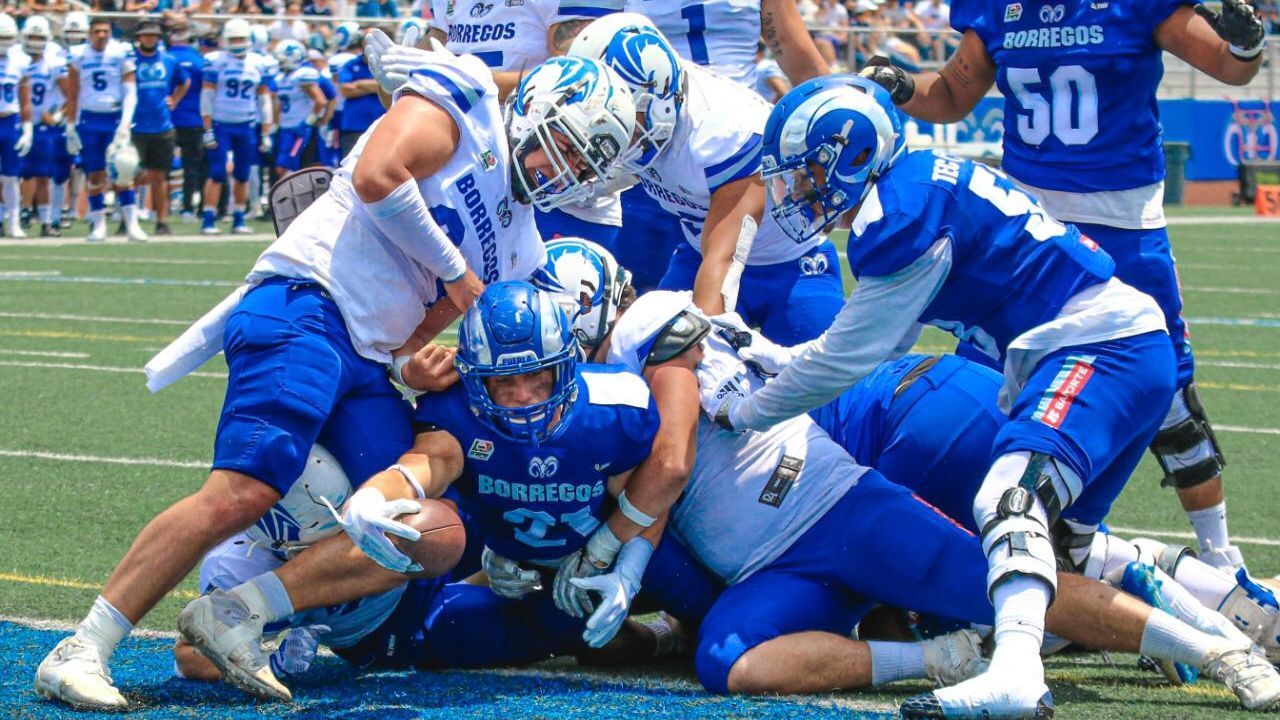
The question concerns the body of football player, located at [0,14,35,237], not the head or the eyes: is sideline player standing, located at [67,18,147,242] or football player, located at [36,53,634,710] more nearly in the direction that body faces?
the football player

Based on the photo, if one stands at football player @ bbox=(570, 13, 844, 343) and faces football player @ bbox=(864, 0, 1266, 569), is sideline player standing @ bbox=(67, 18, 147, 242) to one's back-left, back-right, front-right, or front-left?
back-left

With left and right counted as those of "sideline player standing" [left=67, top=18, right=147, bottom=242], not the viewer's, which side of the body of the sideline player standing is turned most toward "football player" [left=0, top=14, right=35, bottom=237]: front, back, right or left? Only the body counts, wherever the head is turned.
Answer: right

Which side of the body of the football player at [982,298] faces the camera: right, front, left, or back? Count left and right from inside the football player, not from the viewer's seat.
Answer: left

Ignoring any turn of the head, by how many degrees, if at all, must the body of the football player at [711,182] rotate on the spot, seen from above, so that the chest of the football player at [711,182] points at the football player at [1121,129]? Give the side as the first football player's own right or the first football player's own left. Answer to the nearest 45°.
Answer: approximately 135° to the first football player's own left

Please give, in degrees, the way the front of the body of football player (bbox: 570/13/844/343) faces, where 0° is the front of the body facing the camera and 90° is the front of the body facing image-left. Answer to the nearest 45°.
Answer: approximately 45°

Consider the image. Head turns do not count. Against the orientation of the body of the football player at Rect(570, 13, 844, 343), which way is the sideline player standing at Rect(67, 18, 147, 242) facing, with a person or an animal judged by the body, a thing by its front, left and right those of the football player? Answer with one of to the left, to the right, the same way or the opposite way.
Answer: to the left

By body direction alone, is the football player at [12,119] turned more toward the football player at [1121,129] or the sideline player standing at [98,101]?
the football player
